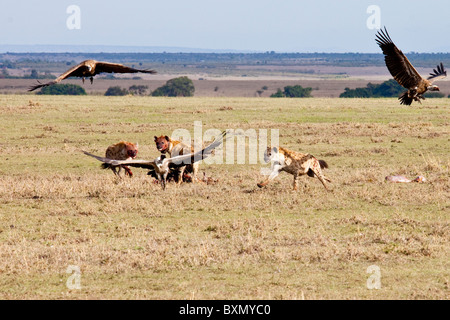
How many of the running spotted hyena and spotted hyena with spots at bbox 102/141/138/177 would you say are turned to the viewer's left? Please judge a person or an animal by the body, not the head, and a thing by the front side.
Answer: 1

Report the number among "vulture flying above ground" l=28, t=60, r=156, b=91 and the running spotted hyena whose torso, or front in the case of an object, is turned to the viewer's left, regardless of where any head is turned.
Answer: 1

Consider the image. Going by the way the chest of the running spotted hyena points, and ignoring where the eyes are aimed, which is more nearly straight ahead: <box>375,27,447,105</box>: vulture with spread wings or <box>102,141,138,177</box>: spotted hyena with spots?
the spotted hyena with spots

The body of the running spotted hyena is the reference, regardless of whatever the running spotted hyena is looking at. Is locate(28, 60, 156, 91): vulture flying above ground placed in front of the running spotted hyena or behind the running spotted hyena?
in front

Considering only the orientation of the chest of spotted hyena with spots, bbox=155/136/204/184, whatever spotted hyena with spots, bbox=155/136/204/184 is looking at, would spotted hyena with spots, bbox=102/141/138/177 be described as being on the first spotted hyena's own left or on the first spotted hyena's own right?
on the first spotted hyena's own right

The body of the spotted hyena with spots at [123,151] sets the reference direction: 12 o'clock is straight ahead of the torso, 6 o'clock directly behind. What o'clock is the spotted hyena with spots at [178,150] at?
the spotted hyena with spots at [178,150] is roughly at 11 o'clock from the spotted hyena with spots at [123,151].

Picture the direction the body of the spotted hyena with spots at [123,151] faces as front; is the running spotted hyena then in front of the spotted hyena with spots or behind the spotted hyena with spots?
in front

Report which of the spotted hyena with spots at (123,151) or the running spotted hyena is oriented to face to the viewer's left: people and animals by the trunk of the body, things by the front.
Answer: the running spotted hyena

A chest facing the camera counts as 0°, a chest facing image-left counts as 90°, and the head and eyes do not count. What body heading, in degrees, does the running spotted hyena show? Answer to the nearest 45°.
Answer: approximately 90°

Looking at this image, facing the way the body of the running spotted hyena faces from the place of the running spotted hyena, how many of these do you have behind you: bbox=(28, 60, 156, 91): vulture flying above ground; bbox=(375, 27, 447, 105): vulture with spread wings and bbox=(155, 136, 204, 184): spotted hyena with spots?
1

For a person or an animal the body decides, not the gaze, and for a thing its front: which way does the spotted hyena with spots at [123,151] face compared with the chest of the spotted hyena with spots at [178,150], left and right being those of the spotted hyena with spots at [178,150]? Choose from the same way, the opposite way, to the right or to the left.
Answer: to the left
